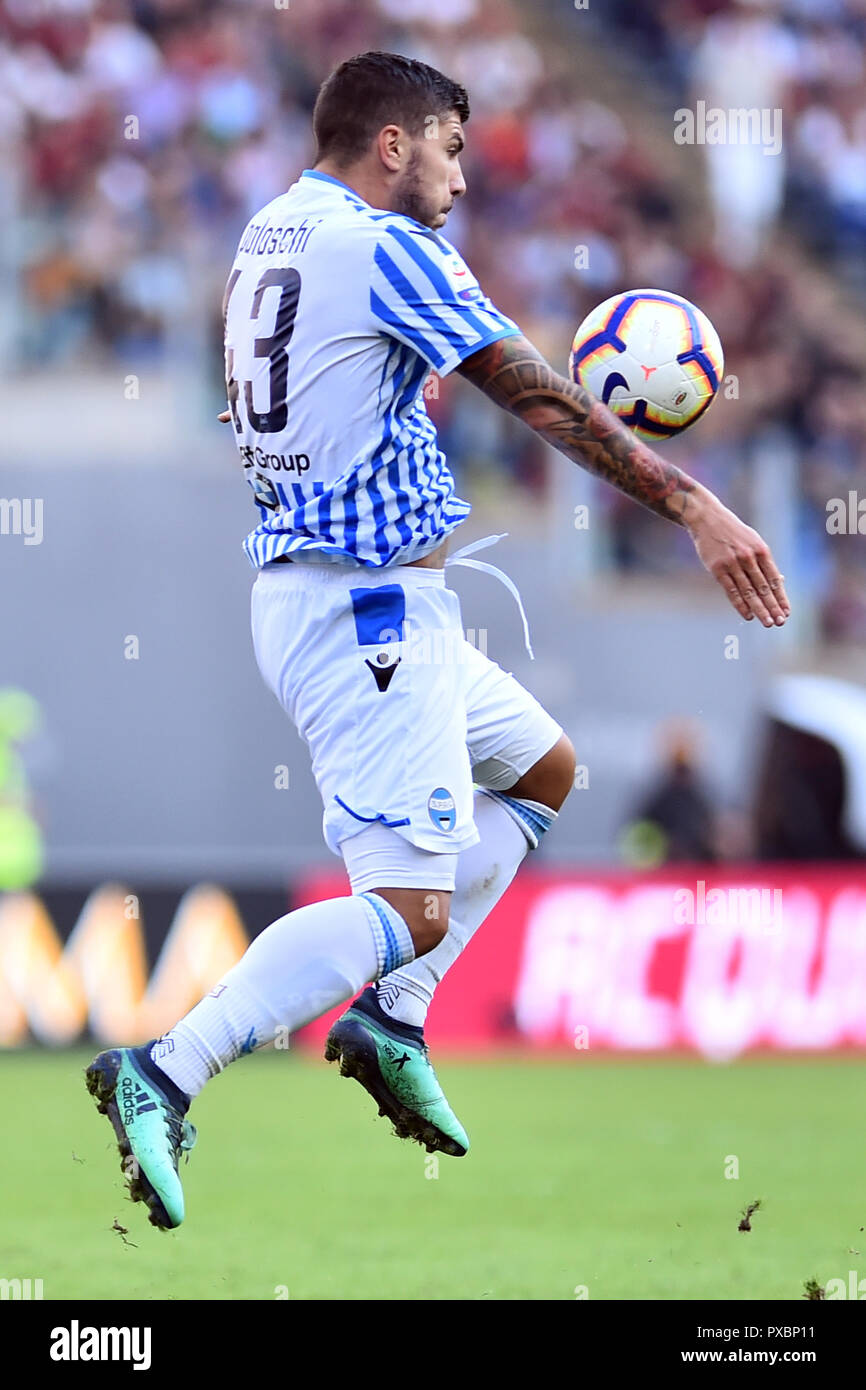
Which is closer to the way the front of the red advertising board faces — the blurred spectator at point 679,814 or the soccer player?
the soccer player

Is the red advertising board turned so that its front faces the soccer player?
yes

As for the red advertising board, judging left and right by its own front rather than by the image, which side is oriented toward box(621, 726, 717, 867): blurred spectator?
back

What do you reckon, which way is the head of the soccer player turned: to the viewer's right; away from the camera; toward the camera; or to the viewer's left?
to the viewer's right

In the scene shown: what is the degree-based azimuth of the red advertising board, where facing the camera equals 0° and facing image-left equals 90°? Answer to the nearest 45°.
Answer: approximately 0°

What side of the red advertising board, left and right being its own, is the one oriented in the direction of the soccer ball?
front

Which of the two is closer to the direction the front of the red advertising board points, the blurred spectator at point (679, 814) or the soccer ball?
the soccer ball
